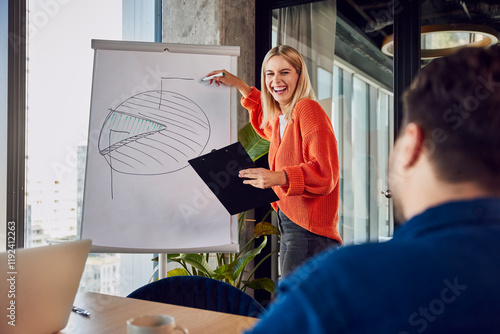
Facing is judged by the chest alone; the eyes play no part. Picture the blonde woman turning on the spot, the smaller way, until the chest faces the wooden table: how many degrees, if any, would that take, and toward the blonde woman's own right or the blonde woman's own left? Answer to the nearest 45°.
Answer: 0° — they already face it

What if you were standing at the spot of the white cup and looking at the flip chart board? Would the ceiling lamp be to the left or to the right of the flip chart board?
right

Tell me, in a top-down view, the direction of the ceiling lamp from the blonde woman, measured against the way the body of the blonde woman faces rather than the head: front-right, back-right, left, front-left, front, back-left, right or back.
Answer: back

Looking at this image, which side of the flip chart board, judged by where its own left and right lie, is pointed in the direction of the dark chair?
front

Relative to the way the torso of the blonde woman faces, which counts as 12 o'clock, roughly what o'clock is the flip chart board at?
The flip chart board is roughly at 2 o'clock from the blonde woman.

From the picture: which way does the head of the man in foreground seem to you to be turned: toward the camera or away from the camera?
away from the camera

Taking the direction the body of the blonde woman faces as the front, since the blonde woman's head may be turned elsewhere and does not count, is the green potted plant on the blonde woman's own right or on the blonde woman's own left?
on the blonde woman's own right

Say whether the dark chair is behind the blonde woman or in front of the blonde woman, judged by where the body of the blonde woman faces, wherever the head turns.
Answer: in front

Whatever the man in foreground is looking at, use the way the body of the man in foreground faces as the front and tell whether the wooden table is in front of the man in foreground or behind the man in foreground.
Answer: in front
